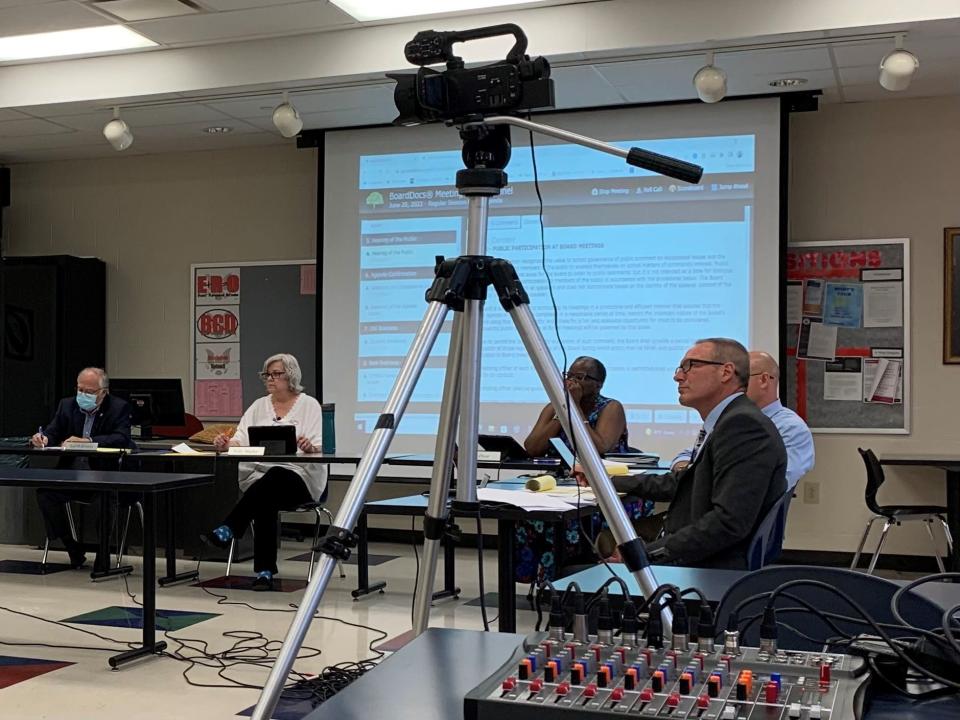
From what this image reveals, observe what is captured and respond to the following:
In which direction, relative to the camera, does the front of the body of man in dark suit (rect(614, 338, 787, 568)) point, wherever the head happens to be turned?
to the viewer's left

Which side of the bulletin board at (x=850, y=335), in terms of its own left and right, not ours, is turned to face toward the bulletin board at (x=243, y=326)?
right

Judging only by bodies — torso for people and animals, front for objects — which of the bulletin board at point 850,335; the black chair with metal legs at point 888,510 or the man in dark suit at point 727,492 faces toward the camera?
the bulletin board

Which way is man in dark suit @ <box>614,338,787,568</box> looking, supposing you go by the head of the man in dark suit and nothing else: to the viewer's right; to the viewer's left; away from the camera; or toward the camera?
to the viewer's left

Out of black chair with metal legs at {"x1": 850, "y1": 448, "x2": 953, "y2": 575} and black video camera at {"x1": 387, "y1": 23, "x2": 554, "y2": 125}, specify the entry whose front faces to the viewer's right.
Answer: the black chair with metal legs

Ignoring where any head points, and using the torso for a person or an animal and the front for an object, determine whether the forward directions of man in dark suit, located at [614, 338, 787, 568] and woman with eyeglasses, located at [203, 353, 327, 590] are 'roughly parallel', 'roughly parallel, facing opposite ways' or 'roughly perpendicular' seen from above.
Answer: roughly perpendicular

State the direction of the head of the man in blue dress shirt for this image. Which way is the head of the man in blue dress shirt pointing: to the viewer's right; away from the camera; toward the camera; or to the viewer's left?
to the viewer's left

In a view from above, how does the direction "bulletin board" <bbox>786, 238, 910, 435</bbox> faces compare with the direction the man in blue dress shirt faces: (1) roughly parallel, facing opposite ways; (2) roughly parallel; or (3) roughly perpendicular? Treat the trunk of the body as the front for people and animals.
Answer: roughly perpendicular

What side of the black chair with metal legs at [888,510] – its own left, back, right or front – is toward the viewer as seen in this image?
right

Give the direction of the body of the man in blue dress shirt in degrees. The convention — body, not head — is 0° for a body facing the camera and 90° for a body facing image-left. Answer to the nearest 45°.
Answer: approximately 90°
